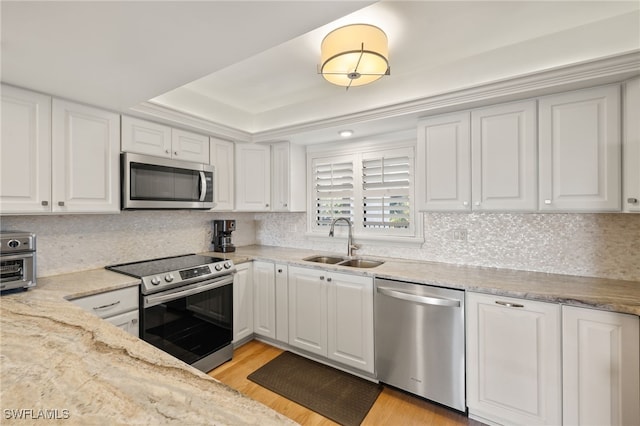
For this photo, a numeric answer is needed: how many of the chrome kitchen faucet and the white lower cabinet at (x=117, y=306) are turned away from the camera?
0

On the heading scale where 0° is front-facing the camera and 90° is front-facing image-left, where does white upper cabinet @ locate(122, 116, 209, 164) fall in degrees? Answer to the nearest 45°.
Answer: approximately 315°

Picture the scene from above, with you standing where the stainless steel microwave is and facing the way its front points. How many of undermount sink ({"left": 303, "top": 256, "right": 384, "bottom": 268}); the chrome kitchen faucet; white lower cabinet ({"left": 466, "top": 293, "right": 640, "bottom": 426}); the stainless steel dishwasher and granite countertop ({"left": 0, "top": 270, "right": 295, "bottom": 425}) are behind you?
0

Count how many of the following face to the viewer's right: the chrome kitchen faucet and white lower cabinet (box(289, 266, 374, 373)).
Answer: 0

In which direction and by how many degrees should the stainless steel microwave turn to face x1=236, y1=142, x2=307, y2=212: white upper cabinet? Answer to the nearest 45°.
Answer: approximately 45° to its left

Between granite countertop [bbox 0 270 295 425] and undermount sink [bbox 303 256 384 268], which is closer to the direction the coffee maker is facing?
the undermount sink

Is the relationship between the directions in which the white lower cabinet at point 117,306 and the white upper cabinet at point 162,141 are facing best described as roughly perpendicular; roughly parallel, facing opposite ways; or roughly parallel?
roughly parallel

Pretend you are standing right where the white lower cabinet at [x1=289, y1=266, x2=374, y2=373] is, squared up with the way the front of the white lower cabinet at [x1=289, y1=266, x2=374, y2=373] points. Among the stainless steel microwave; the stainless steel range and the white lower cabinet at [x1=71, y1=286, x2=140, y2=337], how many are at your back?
0

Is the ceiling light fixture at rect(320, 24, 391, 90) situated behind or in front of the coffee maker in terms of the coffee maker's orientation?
in front

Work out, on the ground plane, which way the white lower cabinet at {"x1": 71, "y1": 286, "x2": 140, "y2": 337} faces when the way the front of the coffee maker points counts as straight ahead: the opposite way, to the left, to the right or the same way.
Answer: the same way

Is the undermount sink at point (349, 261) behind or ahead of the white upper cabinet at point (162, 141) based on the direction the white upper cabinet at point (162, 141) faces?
ahead

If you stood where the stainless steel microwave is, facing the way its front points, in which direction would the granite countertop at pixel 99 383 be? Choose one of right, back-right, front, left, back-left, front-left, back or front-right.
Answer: front-right

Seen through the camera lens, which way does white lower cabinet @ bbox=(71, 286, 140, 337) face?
facing the viewer and to the right of the viewer

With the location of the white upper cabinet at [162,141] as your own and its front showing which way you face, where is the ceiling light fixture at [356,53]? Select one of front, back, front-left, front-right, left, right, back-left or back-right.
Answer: front
